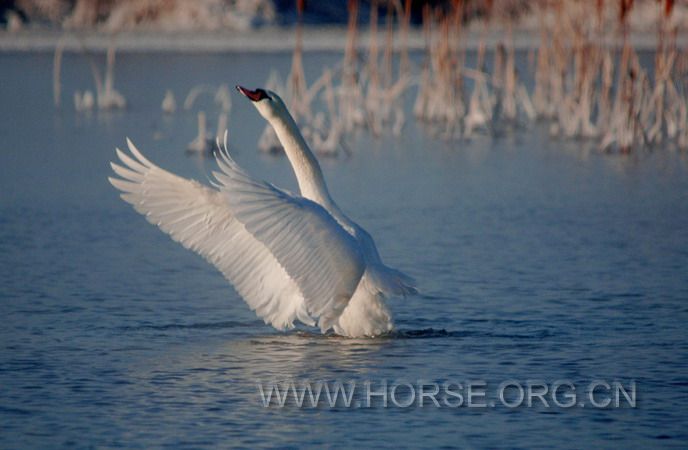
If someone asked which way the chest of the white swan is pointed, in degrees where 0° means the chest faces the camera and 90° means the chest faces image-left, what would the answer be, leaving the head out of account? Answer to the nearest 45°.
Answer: approximately 90°
